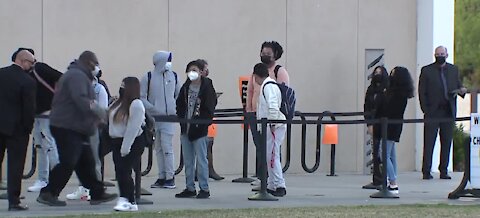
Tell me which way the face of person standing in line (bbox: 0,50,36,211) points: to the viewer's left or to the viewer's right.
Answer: to the viewer's right

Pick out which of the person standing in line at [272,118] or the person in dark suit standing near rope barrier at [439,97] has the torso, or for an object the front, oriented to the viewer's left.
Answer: the person standing in line at [272,118]

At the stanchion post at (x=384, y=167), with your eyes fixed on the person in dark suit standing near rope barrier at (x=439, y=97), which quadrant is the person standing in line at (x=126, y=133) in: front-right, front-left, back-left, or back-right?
back-left

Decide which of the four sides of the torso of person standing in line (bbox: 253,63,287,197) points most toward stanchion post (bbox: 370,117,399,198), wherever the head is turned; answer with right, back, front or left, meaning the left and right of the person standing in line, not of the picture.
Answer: back

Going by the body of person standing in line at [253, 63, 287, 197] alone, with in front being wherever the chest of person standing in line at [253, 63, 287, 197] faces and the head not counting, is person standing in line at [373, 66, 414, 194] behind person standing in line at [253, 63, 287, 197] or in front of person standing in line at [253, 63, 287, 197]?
behind

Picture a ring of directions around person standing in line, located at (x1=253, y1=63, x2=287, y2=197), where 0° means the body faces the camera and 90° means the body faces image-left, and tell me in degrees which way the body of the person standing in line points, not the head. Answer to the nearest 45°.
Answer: approximately 90°

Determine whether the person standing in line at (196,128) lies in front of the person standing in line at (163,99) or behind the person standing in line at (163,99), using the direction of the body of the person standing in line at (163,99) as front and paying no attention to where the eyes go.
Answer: in front
